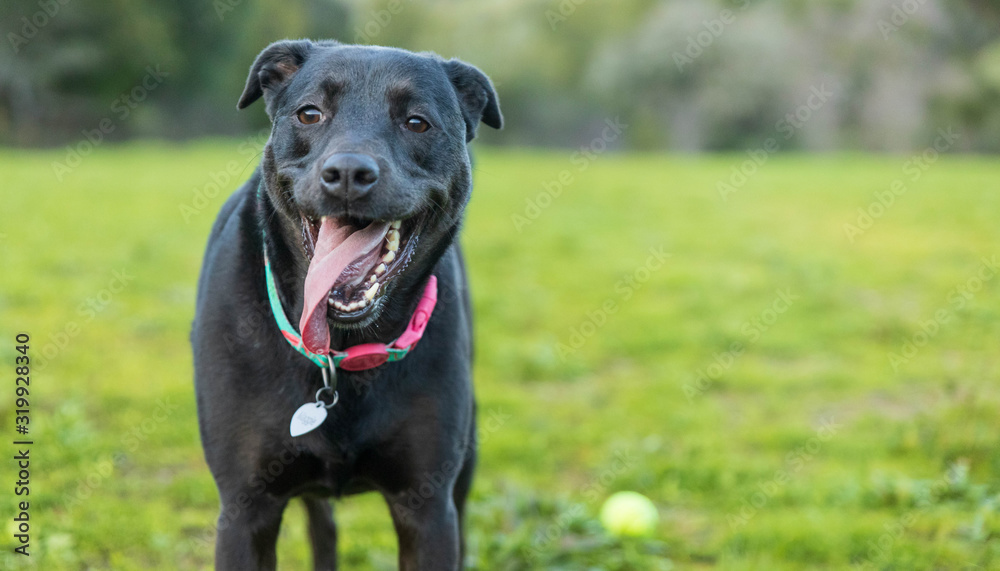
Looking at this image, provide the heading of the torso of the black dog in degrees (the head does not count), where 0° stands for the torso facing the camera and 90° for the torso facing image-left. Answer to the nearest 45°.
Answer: approximately 0°

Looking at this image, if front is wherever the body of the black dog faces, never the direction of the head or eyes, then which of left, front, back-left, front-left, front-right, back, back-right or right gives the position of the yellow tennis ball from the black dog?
back-left
